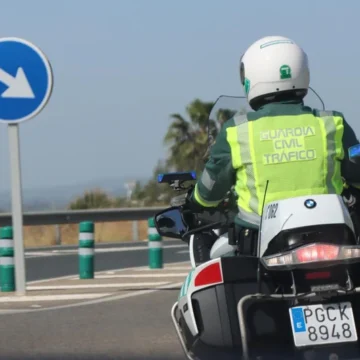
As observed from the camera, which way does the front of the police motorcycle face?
facing away from the viewer

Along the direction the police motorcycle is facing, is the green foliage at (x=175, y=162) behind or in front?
in front

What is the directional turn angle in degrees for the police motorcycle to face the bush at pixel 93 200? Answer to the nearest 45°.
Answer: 0° — it already faces it

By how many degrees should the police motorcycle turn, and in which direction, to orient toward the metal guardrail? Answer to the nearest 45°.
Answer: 0° — it already faces it

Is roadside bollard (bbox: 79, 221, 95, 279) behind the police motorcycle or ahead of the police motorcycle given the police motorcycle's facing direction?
ahead

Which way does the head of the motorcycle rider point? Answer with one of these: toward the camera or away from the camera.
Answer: away from the camera
